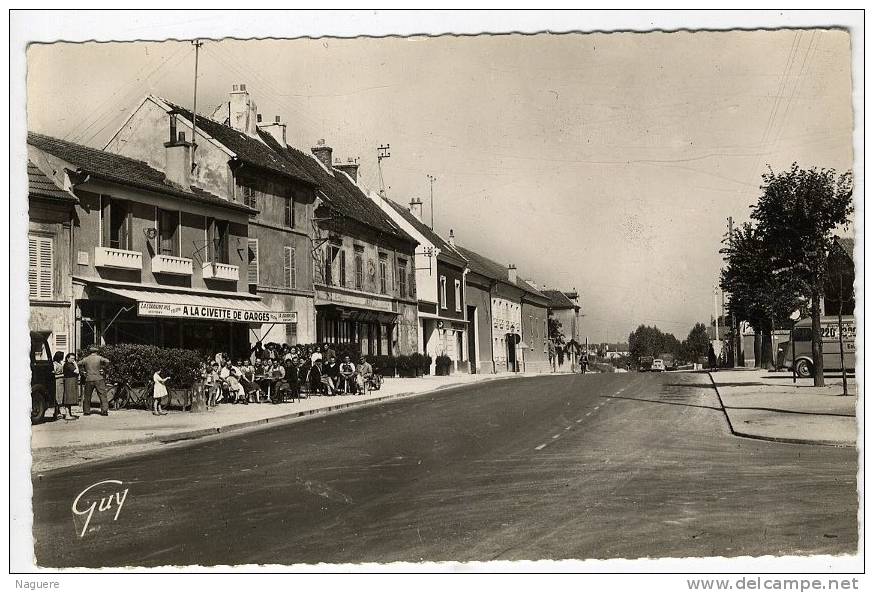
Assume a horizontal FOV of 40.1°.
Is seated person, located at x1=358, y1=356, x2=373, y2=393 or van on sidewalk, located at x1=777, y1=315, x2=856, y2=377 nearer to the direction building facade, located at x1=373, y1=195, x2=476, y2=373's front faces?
the van on sidewalk

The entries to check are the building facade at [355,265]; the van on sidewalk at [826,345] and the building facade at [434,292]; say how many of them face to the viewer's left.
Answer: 1

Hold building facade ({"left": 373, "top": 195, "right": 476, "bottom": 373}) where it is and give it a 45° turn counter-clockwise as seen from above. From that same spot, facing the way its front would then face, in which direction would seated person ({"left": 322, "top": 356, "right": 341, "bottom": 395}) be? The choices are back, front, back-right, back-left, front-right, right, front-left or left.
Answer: right

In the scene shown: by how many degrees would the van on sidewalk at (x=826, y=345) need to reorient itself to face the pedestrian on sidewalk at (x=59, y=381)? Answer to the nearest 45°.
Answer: approximately 45° to its left

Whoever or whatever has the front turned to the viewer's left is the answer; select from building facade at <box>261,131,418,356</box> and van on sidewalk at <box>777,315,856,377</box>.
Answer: the van on sidewalk

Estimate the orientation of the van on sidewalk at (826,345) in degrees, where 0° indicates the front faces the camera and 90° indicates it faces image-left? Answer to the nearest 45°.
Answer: approximately 90°

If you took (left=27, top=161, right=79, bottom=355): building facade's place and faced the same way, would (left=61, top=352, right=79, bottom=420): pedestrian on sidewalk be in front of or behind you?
in front

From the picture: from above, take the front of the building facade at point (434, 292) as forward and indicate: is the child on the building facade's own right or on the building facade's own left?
on the building facade's own right

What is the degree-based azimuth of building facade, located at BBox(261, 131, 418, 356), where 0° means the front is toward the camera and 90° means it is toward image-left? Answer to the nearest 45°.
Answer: approximately 315°

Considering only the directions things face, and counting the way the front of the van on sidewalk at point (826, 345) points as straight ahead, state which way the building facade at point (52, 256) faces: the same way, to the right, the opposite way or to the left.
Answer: the opposite way

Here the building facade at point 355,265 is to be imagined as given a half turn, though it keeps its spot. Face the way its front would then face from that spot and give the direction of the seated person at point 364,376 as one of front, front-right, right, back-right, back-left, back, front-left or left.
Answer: back-left

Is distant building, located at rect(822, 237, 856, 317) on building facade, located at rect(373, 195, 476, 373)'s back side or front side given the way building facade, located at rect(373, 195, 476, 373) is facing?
on the front side
